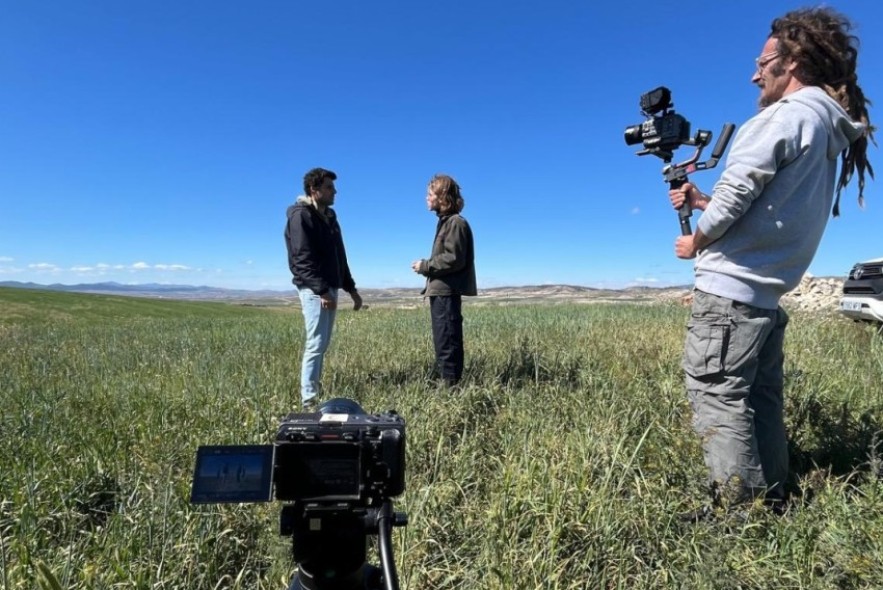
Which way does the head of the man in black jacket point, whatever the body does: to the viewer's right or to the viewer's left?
to the viewer's right

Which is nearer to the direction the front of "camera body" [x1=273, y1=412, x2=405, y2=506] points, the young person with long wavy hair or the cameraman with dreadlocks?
the young person with long wavy hair

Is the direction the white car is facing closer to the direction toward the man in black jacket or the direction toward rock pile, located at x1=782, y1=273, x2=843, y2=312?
the man in black jacket

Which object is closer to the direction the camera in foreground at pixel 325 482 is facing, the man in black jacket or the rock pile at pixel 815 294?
the man in black jacket

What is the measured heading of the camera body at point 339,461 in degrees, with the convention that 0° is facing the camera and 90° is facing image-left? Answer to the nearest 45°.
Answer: approximately 180°

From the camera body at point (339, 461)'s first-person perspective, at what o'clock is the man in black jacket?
The man in black jacket is roughly at 12 o'clock from the camera body.

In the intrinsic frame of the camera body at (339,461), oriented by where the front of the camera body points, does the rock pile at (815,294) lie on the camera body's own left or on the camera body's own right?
on the camera body's own right

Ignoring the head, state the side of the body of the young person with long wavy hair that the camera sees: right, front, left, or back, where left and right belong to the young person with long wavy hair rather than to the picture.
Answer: left

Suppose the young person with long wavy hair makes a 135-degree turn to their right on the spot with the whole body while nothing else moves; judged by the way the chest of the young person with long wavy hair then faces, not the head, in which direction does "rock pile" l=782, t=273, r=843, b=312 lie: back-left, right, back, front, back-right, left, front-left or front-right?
front

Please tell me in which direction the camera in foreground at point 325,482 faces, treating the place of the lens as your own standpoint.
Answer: facing away from the viewer

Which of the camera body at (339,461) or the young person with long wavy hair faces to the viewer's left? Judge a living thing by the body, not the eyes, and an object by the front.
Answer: the young person with long wavy hair

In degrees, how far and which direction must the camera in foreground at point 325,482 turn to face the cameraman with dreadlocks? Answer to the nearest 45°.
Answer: approximately 90° to its right

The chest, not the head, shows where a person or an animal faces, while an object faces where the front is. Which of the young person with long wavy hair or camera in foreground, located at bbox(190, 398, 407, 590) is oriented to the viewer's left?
the young person with long wavy hair
